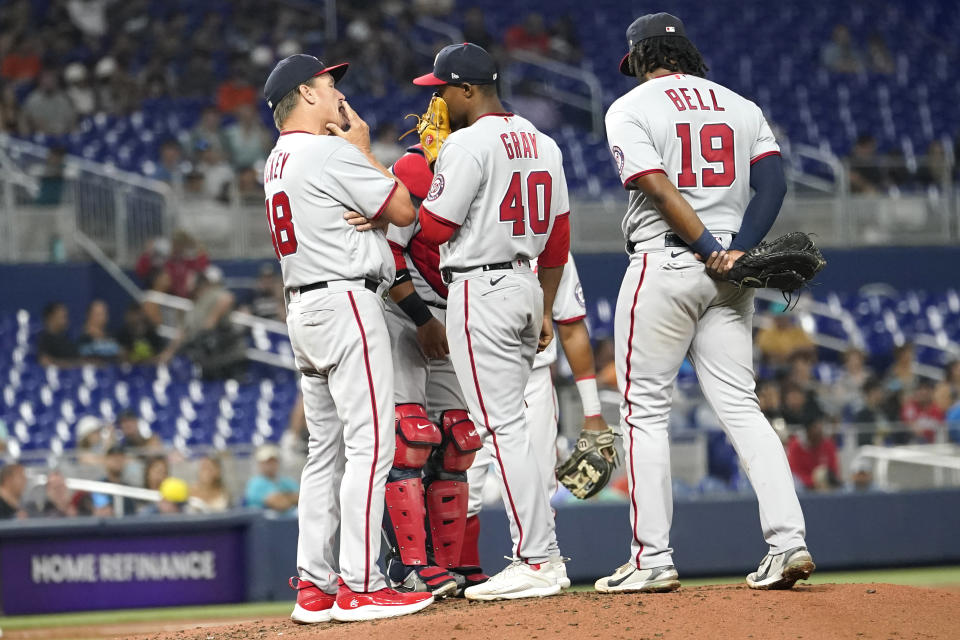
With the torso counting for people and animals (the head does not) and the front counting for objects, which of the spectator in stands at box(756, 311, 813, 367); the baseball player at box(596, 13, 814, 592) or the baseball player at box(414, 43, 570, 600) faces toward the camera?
the spectator in stands

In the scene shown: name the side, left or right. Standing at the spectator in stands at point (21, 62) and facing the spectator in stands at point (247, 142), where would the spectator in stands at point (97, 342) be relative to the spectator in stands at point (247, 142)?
right

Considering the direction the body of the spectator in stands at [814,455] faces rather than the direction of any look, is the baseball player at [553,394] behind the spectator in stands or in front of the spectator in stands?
in front

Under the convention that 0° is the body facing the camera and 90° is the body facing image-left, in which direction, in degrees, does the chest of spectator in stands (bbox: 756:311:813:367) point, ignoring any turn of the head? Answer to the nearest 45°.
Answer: approximately 0°

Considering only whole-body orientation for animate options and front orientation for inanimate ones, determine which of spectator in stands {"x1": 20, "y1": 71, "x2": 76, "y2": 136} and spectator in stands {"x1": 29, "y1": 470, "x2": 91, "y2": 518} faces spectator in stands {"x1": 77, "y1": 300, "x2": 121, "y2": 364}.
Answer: spectator in stands {"x1": 20, "y1": 71, "x2": 76, "y2": 136}

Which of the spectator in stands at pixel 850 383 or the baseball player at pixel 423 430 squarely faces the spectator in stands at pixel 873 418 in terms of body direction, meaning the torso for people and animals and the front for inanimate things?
the spectator in stands at pixel 850 383

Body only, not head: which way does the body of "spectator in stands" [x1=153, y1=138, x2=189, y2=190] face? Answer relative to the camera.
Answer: toward the camera

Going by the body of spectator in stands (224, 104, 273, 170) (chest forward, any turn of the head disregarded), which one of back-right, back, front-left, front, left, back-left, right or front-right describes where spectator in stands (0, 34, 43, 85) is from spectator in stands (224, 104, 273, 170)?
back-right

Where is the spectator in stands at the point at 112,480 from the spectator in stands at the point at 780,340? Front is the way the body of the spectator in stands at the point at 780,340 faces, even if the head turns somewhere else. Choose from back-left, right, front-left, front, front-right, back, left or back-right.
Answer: front-right

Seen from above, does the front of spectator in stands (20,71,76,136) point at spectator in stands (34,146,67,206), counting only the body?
yes

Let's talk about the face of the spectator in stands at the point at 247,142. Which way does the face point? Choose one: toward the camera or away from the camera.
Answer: toward the camera

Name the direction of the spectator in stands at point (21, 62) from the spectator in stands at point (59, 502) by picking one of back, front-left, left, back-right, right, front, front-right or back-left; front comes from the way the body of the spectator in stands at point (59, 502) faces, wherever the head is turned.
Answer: back

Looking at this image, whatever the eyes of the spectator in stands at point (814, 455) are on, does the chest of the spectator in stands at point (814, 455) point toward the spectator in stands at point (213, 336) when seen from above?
no

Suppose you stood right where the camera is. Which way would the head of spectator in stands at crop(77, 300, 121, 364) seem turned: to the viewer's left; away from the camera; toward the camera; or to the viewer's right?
toward the camera

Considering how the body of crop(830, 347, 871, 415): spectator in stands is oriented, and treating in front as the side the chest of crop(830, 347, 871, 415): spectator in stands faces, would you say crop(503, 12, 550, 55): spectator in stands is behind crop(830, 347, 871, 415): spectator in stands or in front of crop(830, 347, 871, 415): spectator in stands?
behind

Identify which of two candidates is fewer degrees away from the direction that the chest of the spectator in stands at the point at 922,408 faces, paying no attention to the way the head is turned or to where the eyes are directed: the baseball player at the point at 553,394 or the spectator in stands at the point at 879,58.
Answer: the baseball player

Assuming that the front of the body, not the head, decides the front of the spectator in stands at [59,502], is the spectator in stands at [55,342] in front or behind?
behind

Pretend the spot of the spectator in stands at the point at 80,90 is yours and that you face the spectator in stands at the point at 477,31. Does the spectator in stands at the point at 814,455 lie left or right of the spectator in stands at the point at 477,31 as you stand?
right

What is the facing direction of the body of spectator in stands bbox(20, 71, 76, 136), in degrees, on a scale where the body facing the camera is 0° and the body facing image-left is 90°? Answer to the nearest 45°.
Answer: approximately 0°

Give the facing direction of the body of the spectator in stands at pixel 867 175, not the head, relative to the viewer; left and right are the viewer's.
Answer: facing the viewer

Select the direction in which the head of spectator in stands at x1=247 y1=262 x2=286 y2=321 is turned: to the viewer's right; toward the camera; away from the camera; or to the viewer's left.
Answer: toward the camera

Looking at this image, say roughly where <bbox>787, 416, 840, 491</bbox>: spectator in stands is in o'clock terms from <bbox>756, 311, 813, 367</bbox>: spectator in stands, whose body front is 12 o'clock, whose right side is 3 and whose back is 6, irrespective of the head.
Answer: <bbox>787, 416, 840, 491</bbox>: spectator in stands is roughly at 12 o'clock from <bbox>756, 311, 813, 367</bbox>: spectator in stands.
